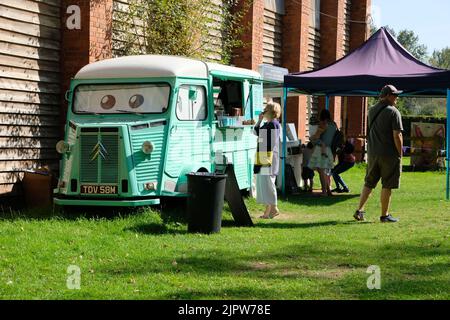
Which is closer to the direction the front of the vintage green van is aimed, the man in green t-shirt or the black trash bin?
the black trash bin

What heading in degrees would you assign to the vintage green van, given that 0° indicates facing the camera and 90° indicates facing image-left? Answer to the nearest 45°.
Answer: approximately 45°

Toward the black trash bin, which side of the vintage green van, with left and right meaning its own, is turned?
left

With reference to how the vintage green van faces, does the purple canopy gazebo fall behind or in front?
behind

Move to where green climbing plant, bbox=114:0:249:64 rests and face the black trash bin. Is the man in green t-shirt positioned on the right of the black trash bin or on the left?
left

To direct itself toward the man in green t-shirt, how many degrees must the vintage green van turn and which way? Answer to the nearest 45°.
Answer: approximately 135° to its left

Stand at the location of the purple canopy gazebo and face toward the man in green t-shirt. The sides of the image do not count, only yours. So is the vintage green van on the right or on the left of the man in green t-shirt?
right

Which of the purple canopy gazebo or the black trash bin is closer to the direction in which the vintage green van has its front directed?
the black trash bin

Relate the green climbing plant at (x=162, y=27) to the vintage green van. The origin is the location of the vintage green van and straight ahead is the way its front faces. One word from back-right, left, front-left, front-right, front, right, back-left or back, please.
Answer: back-right
